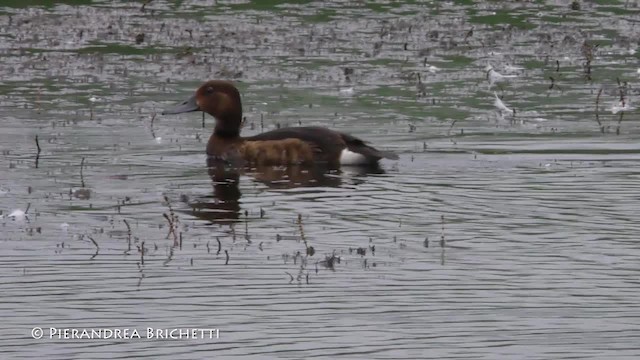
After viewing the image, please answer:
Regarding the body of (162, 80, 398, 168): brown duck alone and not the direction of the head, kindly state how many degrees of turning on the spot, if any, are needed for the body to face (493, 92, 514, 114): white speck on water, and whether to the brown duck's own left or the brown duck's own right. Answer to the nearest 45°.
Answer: approximately 135° to the brown duck's own right

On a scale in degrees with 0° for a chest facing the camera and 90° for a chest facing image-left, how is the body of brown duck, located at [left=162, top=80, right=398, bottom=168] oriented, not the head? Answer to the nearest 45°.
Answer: approximately 90°

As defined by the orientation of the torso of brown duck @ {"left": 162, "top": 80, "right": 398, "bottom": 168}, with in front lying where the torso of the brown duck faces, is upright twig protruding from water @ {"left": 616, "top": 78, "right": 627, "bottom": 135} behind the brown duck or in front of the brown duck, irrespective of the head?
behind

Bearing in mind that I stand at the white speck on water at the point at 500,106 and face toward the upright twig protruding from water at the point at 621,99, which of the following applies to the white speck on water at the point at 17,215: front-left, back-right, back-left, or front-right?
back-right

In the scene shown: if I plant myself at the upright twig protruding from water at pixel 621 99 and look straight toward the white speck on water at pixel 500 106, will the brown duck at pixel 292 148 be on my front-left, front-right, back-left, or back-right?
front-left

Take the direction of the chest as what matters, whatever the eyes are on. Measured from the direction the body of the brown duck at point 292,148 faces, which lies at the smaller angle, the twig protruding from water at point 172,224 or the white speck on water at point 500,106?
the twig protruding from water

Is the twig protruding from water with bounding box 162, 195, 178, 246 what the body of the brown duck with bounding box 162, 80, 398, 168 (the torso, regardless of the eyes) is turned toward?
no
